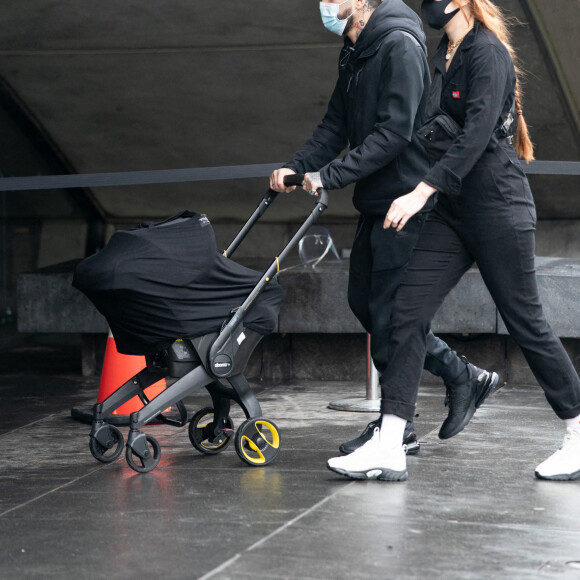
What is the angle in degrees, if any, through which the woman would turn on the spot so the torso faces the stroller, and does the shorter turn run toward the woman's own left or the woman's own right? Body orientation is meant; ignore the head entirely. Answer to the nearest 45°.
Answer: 0° — they already face it

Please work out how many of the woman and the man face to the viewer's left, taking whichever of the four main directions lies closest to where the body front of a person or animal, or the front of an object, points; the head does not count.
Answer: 2

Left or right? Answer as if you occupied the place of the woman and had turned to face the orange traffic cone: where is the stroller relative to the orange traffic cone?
left

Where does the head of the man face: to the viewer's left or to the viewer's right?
to the viewer's left

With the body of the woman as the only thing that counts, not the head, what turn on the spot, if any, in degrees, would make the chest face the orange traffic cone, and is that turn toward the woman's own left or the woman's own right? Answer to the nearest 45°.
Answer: approximately 45° to the woman's own right

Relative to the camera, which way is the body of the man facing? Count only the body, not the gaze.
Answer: to the viewer's left

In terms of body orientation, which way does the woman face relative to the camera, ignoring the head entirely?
to the viewer's left
